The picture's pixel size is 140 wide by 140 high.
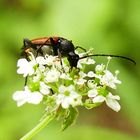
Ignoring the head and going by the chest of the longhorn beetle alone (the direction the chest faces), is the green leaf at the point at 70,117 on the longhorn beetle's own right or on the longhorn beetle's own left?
on the longhorn beetle's own right

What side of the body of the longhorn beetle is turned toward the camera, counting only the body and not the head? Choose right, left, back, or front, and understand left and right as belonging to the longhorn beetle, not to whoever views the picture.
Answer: right
